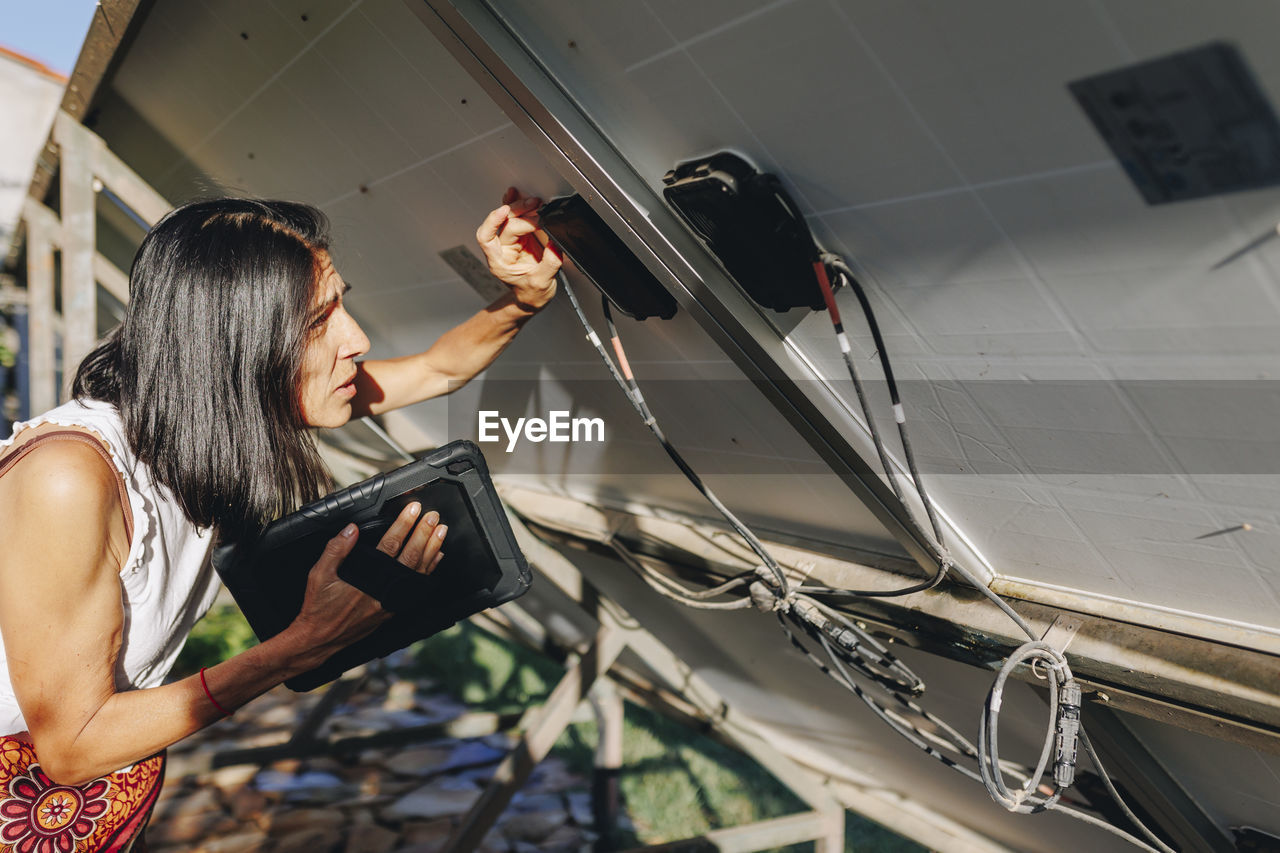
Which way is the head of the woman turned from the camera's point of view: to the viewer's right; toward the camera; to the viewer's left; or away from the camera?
to the viewer's right

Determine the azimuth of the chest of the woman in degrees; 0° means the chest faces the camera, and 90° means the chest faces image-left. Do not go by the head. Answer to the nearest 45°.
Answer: approximately 270°

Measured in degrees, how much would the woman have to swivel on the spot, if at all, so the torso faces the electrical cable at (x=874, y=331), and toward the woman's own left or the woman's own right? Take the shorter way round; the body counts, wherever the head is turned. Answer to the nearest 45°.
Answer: approximately 45° to the woman's own right

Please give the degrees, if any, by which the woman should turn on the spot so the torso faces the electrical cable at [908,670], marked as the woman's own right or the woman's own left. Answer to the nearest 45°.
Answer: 0° — they already face it
